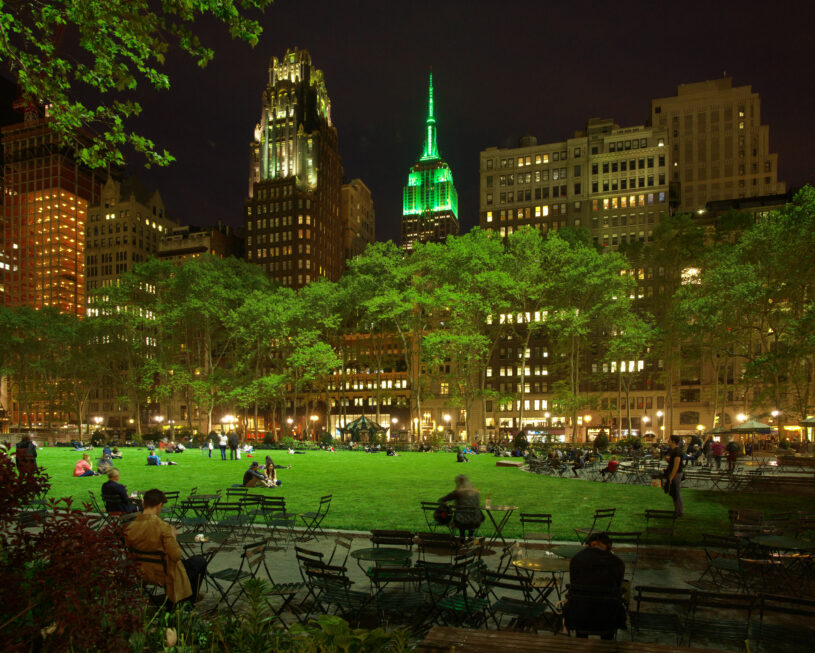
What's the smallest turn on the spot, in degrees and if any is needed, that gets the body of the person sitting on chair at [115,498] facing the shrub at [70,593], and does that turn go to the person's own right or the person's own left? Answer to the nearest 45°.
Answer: approximately 135° to the person's own right

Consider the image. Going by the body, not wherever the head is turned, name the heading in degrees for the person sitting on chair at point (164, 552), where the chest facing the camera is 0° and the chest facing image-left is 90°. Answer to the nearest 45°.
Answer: approximately 225°

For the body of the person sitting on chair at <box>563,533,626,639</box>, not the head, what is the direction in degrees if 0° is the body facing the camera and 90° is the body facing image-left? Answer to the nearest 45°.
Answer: approximately 180°

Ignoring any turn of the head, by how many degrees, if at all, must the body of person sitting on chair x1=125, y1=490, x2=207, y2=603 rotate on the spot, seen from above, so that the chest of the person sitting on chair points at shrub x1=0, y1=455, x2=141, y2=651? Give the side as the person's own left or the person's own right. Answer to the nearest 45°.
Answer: approximately 135° to the person's own right

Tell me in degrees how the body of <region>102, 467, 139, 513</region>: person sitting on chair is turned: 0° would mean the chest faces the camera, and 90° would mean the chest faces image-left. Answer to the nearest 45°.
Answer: approximately 225°

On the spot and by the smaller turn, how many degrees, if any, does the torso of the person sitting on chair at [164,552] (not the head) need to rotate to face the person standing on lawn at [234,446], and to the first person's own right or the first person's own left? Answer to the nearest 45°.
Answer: approximately 45° to the first person's own left

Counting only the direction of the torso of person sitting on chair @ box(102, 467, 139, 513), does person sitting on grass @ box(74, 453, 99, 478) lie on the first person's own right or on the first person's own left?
on the first person's own left

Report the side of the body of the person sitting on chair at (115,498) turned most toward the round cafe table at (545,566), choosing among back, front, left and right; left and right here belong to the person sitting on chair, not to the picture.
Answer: right

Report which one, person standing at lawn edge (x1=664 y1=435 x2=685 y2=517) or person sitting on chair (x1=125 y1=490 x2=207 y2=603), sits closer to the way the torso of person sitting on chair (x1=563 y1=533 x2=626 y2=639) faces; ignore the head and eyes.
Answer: the person standing at lawn edge
